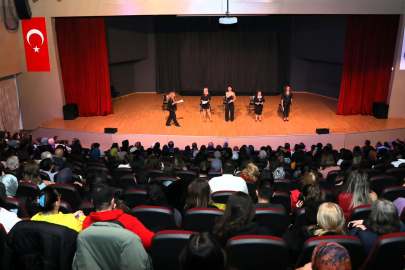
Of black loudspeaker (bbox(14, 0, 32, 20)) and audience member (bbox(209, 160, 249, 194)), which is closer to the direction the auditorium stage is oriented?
the audience member

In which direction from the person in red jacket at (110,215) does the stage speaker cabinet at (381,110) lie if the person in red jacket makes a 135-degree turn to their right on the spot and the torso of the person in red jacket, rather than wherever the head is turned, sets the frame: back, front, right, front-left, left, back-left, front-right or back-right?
left

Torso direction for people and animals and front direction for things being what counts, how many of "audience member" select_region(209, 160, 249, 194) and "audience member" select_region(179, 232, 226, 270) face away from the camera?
2

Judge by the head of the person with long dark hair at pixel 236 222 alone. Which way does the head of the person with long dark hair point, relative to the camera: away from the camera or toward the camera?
away from the camera

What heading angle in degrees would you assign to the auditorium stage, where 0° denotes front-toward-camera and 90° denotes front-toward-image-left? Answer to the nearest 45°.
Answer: approximately 0°

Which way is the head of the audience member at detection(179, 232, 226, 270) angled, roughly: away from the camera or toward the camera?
away from the camera

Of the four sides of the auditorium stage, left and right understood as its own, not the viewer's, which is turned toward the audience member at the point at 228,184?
front

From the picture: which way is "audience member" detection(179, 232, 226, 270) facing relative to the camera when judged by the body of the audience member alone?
away from the camera

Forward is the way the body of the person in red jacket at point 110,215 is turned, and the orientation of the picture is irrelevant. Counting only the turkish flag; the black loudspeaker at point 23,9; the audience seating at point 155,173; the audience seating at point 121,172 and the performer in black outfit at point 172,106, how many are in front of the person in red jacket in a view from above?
5

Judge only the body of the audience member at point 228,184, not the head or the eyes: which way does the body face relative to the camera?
away from the camera

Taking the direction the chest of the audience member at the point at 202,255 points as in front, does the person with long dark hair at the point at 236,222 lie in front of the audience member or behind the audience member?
in front

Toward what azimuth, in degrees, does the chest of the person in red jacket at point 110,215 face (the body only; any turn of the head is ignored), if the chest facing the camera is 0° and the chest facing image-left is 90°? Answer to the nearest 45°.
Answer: approximately 180°
